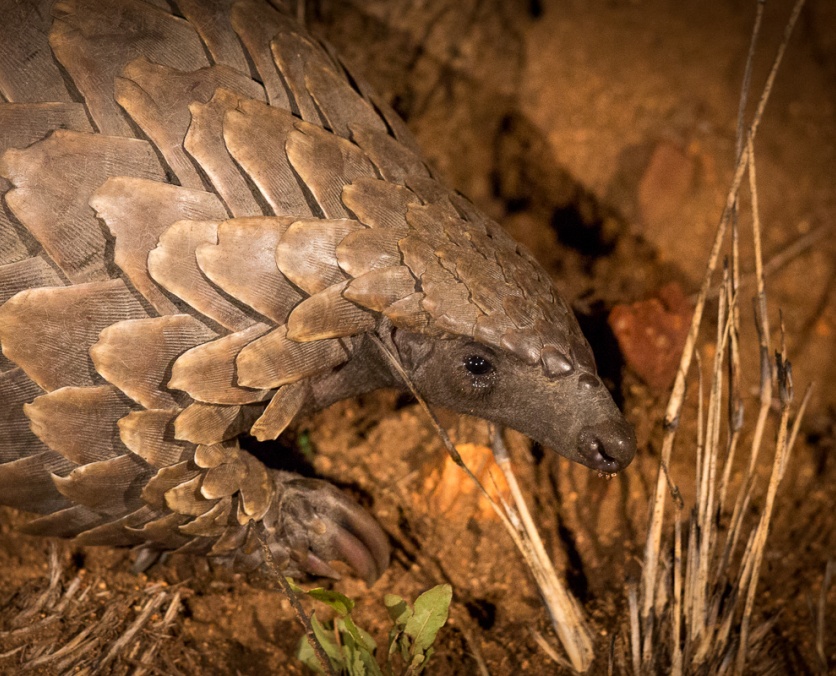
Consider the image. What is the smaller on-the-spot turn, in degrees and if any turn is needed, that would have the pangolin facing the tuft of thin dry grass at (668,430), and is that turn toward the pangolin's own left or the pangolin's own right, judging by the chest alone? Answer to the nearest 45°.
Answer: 0° — it already faces it

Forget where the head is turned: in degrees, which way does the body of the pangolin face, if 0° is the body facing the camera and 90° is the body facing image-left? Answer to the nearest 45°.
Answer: approximately 270°

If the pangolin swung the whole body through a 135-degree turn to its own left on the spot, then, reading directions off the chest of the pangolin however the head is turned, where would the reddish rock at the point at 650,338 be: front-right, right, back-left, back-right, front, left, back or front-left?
right

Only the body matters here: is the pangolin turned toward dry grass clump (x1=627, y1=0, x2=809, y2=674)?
yes
